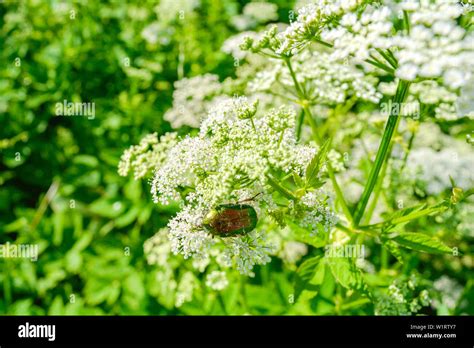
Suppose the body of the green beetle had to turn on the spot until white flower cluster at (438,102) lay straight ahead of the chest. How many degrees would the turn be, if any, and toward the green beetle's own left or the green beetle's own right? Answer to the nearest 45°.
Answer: approximately 135° to the green beetle's own right

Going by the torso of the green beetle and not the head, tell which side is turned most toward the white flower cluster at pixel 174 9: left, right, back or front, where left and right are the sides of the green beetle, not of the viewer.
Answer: right

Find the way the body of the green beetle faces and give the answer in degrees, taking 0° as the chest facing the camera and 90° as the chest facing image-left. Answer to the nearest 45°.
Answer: approximately 90°

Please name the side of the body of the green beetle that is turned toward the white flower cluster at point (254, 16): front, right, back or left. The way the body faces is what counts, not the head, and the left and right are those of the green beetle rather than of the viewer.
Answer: right
